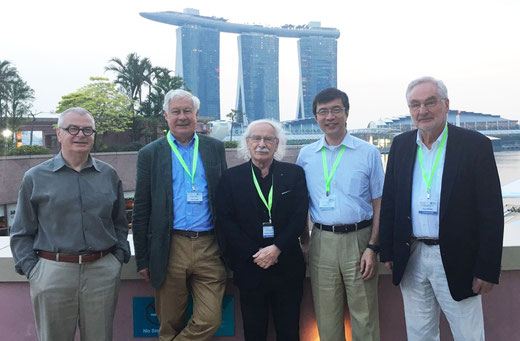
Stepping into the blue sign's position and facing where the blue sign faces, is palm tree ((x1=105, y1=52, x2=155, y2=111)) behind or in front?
behind

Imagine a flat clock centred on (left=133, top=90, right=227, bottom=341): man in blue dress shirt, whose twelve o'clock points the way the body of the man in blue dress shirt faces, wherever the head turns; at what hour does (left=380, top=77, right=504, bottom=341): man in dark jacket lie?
The man in dark jacket is roughly at 10 o'clock from the man in blue dress shirt.

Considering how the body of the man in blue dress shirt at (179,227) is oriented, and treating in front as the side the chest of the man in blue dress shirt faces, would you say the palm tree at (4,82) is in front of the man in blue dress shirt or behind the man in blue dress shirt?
behind

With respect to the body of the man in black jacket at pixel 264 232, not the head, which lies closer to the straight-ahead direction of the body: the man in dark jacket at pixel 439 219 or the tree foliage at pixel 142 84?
the man in dark jacket

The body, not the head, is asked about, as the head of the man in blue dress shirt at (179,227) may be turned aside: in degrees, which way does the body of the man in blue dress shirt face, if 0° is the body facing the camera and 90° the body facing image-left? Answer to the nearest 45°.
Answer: approximately 0°

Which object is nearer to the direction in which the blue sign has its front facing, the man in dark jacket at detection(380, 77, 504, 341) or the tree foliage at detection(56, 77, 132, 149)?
the man in dark jacket

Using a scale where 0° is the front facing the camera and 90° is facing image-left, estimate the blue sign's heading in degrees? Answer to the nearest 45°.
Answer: approximately 0°
